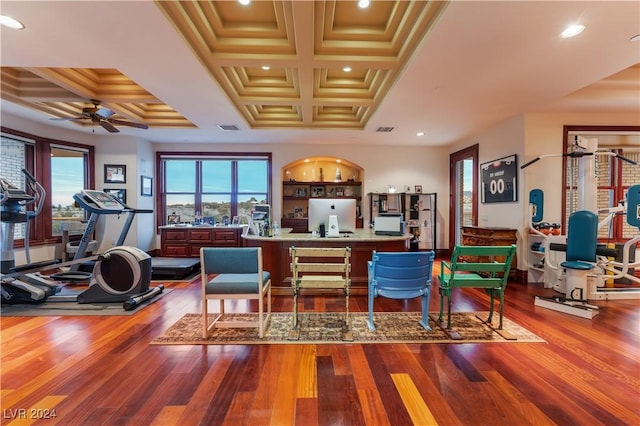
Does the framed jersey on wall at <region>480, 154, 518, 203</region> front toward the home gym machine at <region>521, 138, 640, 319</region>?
no

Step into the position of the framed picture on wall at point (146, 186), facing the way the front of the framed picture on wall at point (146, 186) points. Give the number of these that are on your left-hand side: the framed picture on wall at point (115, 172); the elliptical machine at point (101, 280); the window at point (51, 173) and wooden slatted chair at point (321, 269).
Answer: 0

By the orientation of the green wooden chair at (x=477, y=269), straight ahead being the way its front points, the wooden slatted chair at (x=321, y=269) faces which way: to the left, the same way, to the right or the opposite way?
the same way

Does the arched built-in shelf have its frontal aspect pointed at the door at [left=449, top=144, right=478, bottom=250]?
no

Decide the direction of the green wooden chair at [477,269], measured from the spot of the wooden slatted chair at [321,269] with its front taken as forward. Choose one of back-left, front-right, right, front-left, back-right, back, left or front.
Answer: right

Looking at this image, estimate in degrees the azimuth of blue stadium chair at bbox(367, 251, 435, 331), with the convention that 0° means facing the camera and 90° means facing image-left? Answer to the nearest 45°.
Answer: approximately 180°

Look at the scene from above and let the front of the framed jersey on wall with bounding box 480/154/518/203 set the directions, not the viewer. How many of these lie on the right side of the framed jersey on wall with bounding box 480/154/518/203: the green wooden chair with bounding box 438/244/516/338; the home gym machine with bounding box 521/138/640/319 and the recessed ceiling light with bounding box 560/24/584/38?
0

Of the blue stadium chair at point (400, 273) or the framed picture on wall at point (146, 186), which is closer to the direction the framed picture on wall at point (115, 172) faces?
the blue stadium chair

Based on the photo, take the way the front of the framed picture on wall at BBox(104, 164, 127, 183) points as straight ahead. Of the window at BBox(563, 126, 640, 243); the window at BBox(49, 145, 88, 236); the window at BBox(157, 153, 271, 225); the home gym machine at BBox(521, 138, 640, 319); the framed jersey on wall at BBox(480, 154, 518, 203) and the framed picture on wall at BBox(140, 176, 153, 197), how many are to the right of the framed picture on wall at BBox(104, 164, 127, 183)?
1

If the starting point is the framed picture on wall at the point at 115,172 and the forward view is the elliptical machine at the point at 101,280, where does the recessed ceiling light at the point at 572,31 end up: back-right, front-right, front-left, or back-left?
front-left

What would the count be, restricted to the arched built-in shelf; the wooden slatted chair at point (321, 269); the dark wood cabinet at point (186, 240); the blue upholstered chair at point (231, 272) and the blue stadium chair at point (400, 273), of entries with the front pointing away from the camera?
3

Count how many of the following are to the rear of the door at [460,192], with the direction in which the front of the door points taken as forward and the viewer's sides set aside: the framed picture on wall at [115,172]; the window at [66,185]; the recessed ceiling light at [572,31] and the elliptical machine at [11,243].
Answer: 0

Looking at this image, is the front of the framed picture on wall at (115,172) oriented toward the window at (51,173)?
no

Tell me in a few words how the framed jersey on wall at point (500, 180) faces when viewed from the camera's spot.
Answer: facing the viewer and to the left of the viewer

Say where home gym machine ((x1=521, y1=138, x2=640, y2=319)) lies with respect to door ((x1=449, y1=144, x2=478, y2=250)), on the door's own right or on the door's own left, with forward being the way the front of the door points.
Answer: on the door's own left
